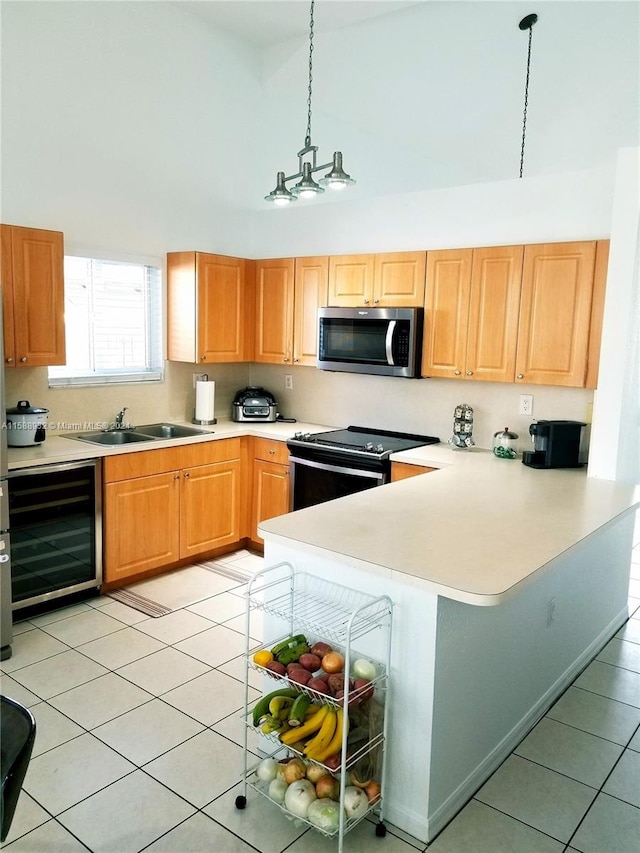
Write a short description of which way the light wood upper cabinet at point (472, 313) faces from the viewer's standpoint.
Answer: facing the viewer and to the left of the viewer

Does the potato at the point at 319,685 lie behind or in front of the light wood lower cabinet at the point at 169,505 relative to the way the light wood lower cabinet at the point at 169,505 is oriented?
in front

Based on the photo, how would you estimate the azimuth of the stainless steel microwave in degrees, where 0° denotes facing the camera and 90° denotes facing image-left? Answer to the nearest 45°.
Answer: approximately 45°

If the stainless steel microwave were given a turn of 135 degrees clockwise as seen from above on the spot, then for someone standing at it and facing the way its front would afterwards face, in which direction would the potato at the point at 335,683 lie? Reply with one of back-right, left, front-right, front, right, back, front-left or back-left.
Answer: back

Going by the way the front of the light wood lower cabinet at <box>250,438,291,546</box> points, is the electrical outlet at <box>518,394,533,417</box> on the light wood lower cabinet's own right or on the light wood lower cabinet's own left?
on the light wood lower cabinet's own left

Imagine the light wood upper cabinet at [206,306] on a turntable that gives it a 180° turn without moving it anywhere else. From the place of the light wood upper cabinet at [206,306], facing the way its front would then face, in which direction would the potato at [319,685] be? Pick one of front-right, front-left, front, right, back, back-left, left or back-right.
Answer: back-left

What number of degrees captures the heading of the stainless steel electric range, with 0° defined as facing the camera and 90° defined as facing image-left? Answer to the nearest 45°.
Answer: approximately 45°

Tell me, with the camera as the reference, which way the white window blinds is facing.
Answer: facing the viewer and to the right of the viewer

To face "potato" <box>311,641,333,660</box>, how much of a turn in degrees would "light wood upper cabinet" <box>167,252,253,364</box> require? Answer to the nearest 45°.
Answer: approximately 45° to its right

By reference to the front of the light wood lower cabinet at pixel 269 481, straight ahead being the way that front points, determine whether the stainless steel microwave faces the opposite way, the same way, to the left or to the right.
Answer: the same way

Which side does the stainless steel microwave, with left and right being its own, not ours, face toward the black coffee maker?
left
